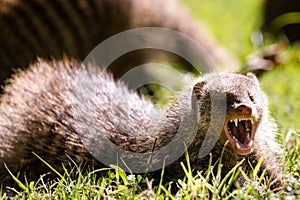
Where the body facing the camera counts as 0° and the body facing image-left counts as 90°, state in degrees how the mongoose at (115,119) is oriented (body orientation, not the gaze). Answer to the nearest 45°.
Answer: approximately 315°
